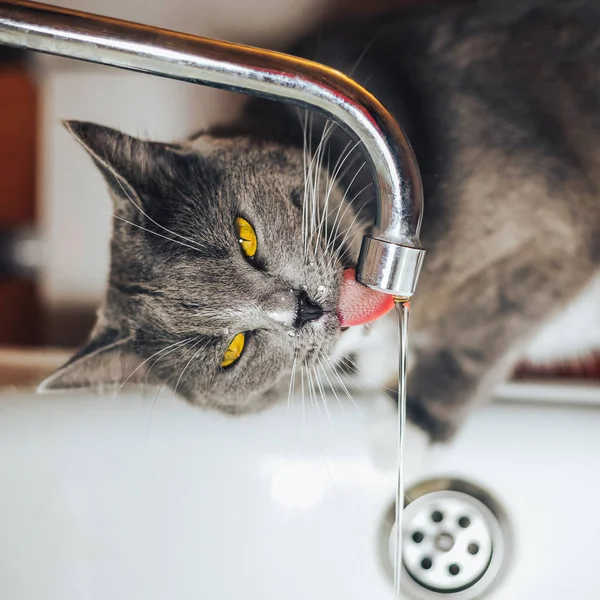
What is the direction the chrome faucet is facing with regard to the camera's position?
facing to the right of the viewer

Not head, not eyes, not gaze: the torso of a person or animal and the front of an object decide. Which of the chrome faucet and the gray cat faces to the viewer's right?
the chrome faucet

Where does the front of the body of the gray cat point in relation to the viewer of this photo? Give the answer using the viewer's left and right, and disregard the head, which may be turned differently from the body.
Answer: facing the viewer and to the left of the viewer

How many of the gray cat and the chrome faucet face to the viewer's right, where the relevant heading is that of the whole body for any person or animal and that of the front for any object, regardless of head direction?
1
